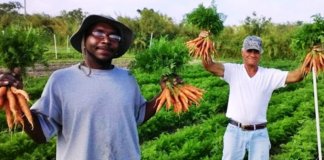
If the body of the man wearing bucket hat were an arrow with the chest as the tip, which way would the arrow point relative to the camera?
toward the camera

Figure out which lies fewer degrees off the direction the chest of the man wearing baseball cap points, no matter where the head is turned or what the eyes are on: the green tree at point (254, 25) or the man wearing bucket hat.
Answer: the man wearing bucket hat

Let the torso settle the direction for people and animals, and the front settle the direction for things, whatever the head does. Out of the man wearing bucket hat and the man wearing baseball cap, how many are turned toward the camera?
2

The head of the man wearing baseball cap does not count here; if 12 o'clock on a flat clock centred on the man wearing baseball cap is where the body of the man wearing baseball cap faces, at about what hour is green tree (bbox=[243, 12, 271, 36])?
The green tree is roughly at 6 o'clock from the man wearing baseball cap.

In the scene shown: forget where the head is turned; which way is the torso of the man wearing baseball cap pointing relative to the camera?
toward the camera

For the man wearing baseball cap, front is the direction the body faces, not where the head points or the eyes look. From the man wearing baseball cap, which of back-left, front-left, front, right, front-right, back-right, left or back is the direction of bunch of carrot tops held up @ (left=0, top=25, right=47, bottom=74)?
front-right
